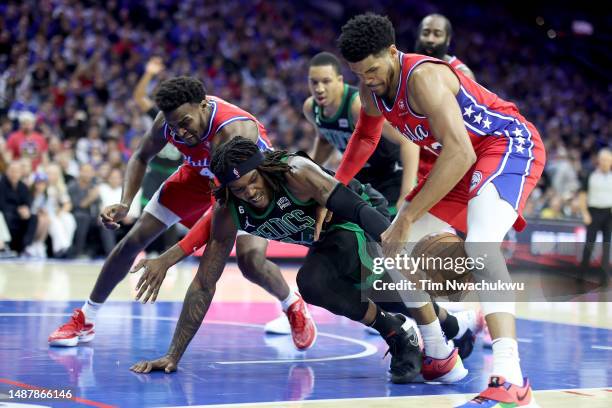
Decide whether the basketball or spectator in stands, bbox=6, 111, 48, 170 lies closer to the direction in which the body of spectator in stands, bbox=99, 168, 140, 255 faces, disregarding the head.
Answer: the basketball

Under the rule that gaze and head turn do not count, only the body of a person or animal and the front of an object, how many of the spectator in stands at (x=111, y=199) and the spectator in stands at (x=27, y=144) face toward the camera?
2

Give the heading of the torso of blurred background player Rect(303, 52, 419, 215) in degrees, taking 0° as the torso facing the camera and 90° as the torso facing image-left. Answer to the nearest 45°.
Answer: approximately 45°

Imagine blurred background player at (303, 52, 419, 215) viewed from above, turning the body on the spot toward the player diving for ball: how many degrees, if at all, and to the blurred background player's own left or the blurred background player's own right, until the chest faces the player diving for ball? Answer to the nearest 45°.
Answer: approximately 45° to the blurred background player's own left

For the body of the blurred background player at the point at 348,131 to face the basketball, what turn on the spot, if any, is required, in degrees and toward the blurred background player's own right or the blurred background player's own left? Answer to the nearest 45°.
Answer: approximately 45° to the blurred background player's own left

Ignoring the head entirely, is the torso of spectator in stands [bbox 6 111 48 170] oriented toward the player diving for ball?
yes

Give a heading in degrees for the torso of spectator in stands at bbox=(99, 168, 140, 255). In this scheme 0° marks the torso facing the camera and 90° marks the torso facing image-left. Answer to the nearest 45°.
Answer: approximately 0°
